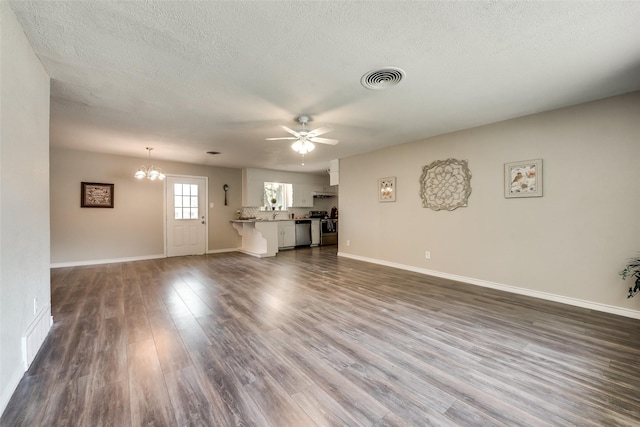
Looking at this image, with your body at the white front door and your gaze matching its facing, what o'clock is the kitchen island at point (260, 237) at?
The kitchen island is roughly at 10 o'clock from the white front door.

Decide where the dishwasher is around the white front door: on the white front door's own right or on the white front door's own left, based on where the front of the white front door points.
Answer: on the white front door's own left

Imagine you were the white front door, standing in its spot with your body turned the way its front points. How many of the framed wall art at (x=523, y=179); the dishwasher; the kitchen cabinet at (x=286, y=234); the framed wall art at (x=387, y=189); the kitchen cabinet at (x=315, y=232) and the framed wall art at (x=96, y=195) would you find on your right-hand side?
1

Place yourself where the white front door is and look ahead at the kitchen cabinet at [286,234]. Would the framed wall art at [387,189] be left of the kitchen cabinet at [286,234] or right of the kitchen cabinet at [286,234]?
right

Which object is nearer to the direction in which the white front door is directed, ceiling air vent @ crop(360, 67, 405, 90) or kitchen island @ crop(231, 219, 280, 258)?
the ceiling air vent

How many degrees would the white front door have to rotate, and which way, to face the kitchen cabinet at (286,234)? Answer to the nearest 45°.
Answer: approximately 90° to its left

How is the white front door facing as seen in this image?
toward the camera

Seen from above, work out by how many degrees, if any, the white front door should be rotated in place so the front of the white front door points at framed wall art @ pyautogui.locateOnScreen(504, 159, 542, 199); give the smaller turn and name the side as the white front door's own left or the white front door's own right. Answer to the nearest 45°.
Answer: approximately 45° to the white front door's own left

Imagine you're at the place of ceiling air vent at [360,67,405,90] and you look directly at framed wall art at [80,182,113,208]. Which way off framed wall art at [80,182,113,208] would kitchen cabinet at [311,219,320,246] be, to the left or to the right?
right

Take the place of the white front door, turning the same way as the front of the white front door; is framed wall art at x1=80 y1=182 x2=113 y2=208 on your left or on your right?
on your right

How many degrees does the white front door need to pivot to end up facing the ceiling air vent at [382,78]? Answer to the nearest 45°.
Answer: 0° — it already faces it

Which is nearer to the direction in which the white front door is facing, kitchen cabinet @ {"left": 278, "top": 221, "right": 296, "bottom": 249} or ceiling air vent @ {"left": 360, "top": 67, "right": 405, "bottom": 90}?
the ceiling air vent

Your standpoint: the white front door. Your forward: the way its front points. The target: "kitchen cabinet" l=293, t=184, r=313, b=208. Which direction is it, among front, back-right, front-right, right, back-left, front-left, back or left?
left

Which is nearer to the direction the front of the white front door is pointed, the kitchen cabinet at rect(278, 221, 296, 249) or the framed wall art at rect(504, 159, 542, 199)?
the framed wall art

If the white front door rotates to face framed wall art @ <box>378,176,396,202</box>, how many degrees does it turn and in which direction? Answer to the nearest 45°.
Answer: approximately 45° to its left

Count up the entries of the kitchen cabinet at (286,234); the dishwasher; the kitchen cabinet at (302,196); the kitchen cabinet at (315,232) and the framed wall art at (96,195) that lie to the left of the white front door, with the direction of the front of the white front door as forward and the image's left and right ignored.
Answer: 4
